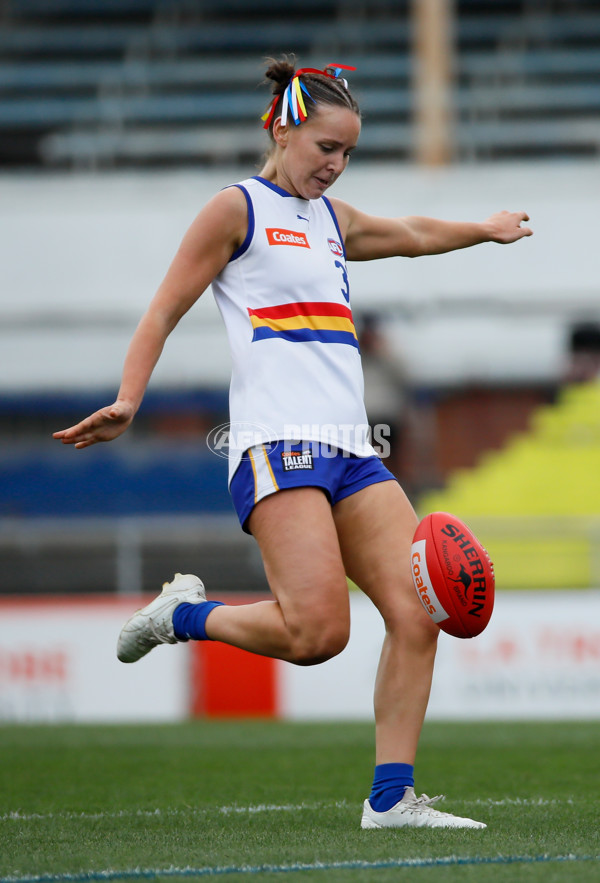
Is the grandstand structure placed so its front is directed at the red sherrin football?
yes

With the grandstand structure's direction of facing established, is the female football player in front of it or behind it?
in front

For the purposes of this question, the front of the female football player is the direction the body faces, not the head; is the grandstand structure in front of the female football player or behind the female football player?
behind

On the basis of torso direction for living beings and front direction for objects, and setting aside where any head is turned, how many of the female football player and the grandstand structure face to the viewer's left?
0

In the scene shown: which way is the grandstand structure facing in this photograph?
toward the camera

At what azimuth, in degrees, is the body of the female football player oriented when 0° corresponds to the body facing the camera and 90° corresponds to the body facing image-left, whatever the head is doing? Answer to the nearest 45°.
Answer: approximately 315°

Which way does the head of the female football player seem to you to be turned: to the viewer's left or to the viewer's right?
to the viewer's right
